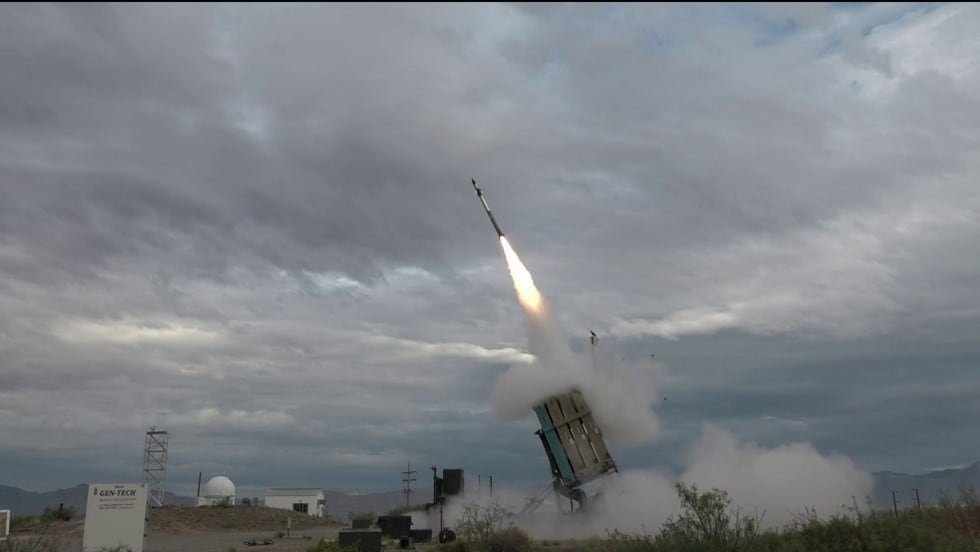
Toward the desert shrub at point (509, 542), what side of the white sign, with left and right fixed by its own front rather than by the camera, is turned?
left

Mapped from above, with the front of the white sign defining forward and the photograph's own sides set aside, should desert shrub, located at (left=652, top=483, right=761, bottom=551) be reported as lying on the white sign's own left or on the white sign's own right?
on the white sign's own left

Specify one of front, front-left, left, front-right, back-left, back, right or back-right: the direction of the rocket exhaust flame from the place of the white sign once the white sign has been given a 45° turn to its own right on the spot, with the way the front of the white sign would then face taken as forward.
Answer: back-left

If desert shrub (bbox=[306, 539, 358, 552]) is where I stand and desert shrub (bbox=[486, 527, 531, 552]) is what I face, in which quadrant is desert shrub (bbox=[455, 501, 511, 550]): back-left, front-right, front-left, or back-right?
front-left

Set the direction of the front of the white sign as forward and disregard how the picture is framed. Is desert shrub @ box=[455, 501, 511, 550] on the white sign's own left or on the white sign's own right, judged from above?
on the white sign's own left

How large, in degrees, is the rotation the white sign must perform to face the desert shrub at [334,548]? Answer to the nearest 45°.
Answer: approximately 45° to its left

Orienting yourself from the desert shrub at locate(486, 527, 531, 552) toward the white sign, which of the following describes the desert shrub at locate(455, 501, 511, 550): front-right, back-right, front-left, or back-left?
front-right

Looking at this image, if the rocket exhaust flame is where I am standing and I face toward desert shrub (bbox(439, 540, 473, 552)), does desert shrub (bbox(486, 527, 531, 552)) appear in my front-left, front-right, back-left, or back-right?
front-left

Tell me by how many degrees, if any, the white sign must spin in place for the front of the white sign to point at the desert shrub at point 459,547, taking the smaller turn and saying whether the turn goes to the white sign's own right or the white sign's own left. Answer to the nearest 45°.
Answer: approximately 90° to the white sign's own left

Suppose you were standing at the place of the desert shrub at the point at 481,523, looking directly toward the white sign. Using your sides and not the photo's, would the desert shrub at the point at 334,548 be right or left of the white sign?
left

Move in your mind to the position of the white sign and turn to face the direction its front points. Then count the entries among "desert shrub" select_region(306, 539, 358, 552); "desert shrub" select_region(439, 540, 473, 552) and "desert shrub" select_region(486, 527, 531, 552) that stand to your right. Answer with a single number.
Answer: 0

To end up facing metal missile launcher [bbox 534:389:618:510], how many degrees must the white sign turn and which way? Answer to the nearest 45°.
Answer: approximately 90° to its left

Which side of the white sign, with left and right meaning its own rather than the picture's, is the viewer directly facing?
front
